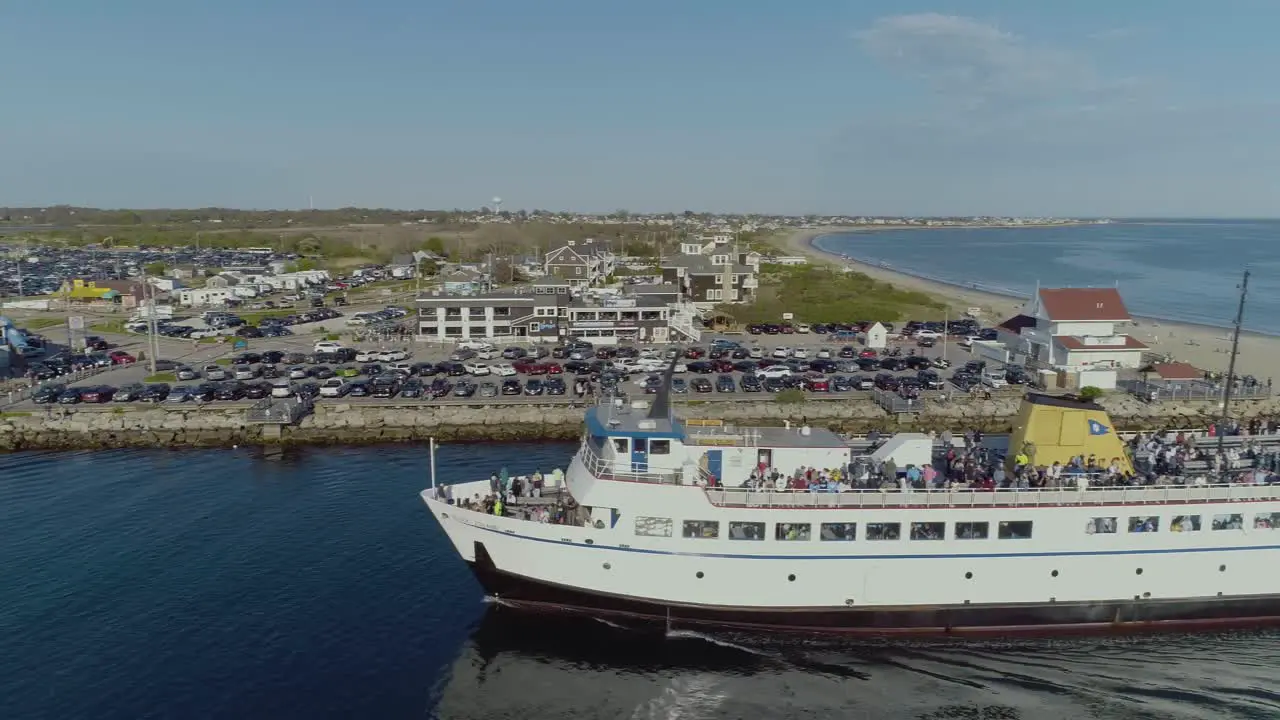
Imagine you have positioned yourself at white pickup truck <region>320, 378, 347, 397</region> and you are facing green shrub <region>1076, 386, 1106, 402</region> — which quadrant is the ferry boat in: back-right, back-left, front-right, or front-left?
front-right

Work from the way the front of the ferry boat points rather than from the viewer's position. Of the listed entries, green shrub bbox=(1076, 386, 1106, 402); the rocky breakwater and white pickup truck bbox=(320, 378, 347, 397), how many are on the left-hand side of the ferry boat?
0

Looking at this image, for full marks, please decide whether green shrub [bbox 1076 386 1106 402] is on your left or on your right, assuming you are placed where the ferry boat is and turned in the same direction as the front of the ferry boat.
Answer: on your right

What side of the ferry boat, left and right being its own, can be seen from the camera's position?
left

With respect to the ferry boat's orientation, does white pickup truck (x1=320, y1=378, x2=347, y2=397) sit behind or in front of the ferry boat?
in front

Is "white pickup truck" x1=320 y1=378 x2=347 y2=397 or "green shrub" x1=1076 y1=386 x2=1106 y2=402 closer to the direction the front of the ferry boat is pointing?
the white pickup truck
